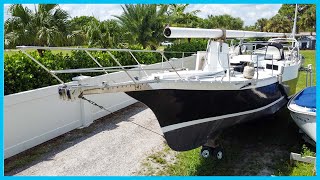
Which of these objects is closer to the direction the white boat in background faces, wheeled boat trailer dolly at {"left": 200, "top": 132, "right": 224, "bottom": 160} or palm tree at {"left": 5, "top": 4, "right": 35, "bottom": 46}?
the wheeled boat trailer dolly

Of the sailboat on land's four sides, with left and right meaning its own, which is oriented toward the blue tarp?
back

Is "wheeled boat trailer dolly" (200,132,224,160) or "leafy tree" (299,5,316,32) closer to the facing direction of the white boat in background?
the wheeled boat trailer dolly

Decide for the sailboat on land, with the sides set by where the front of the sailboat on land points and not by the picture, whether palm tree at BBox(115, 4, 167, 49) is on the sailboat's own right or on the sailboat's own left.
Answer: on the sailboat's own right

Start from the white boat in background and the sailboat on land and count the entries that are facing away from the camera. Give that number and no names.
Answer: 0

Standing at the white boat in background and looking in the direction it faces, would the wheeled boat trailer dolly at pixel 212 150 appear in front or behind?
in front

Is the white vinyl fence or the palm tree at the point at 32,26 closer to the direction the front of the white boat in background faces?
the white vinyl fence

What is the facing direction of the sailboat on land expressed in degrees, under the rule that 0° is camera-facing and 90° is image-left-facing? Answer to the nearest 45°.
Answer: approximately 45°

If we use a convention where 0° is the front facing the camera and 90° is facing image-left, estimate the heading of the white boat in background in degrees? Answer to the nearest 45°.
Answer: approximately 45°
